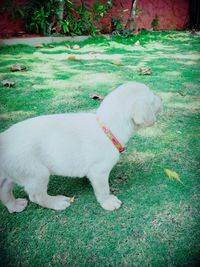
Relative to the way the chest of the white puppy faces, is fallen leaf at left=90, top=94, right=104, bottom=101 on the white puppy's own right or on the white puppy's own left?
on the white puppy's own left

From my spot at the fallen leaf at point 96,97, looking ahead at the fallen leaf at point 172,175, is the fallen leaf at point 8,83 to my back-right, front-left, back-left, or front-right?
back-right

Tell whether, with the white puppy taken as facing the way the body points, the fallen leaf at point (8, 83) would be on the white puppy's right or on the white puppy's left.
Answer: on the white puppy's left

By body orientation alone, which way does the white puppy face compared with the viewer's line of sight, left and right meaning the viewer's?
facing to the right of the viewer

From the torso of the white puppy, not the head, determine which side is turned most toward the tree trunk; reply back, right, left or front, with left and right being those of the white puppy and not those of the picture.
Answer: left
